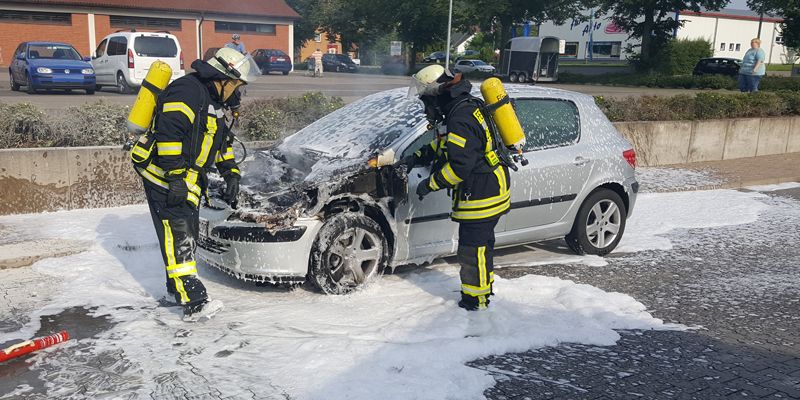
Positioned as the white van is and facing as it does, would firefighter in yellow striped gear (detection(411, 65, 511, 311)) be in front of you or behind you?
behind

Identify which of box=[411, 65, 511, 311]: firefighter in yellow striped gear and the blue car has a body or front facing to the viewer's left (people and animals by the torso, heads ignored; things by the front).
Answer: the firefighter in yellow striped gear

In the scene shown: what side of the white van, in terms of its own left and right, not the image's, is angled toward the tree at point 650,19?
right

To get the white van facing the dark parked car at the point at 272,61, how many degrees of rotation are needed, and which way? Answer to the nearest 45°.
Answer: approximately 45° to its right

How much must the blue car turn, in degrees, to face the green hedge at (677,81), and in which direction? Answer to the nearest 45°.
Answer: approximately 45° to its left

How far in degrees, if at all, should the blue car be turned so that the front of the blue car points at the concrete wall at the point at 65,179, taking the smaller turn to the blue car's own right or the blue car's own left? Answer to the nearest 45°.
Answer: approximately 45° to the blue car's own right

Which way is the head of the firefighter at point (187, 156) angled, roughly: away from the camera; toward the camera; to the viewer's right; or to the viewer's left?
to the viewer's right

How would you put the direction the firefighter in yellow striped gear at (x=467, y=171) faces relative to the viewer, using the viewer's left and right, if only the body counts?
facing to the left of the viewer

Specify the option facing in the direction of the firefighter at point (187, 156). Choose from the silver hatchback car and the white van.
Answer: the silver hatchback car

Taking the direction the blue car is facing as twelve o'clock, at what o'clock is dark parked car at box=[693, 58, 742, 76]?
The dark parked car is roughly at 10 o'clock from the blue car.

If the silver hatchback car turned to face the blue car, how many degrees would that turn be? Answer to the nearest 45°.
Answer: approximately 90° to its right

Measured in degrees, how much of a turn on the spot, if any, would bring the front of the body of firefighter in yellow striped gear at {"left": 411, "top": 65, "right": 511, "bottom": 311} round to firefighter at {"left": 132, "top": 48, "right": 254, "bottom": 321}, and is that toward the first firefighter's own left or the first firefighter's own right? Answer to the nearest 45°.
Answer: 0° — they already face them

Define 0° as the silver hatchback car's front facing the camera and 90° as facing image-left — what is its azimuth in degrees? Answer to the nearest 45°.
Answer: approximately 45°

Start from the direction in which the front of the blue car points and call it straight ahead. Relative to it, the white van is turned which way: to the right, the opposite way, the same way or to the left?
the opposite way

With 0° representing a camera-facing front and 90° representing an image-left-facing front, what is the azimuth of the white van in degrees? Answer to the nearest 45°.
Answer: approximately 135°
